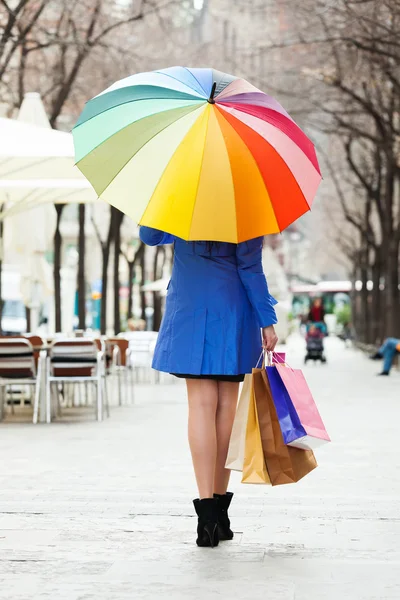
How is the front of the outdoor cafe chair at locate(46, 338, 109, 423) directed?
away from the camera

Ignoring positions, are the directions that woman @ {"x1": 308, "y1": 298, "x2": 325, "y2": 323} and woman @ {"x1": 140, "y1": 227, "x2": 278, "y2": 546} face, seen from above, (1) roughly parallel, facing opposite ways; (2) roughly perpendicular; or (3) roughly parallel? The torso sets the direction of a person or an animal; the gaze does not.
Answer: roughly parallel, facing opposite ways

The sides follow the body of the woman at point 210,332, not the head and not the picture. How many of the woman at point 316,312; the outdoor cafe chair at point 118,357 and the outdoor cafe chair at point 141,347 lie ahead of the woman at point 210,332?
3

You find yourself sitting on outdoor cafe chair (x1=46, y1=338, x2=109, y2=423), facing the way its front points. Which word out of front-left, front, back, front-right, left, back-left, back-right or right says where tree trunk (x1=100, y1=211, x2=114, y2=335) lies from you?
front

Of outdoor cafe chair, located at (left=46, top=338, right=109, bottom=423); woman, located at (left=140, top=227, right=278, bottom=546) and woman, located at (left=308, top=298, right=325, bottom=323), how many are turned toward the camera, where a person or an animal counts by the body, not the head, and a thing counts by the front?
1

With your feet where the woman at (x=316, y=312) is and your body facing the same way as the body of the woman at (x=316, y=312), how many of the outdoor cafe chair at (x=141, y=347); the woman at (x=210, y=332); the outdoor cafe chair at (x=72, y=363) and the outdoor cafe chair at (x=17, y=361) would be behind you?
0

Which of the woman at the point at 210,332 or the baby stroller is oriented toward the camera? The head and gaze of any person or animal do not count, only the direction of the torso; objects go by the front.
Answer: the baby stroller

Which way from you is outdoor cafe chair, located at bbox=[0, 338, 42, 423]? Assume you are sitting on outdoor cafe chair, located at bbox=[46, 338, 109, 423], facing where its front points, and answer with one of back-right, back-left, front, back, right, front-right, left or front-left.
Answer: left

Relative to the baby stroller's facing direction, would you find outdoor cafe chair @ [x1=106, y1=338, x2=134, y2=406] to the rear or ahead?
ahead

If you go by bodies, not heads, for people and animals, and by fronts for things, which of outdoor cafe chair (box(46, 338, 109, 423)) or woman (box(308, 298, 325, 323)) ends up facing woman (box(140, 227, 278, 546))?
woman (box(308, 298, 325, 323))

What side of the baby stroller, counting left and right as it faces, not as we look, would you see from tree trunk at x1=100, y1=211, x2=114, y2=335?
right

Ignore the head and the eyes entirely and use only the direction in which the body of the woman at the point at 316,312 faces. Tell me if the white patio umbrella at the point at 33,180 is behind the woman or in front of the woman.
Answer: in front

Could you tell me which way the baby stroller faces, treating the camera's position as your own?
facing the viewer

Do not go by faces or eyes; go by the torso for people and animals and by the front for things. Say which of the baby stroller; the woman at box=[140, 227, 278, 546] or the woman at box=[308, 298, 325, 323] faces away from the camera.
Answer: the woman at box=[140, 227, 278, 546]

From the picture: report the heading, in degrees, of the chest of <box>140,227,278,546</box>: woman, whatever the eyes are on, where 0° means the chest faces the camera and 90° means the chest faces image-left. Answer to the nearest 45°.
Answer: approximately 180°

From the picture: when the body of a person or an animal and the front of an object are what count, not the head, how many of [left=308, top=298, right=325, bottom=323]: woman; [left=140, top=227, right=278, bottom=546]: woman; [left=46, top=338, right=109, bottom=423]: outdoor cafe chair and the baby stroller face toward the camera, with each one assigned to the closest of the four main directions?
2
